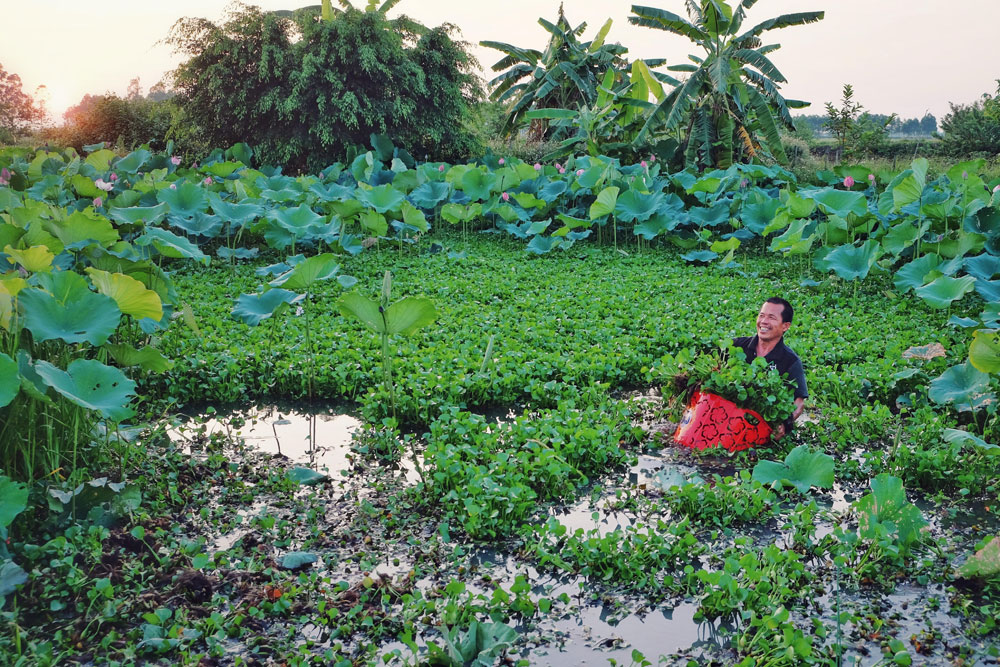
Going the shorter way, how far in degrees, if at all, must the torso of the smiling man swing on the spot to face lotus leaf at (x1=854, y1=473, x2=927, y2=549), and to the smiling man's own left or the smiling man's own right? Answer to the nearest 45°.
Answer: approximately 45° to the smiling man's own left

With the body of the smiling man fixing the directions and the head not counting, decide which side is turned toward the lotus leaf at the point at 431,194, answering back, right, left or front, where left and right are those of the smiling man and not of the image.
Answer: right

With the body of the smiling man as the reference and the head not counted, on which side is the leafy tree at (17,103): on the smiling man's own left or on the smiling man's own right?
on the smiling man's own right

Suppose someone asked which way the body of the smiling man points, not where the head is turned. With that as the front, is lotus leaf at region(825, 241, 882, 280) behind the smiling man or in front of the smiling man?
behind

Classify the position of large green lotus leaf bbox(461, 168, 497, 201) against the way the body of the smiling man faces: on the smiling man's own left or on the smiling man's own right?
on the smiling man's own right

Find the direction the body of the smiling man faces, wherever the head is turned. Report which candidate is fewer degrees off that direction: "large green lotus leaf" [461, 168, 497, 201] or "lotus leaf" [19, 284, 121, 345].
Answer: the lotus leaf

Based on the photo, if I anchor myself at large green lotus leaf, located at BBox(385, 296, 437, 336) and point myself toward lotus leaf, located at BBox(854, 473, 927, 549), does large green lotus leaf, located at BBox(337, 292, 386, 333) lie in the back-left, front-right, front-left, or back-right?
back-right

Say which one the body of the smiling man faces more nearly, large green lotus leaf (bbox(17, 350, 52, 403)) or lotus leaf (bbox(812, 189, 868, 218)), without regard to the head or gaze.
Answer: the large green lotus leaf

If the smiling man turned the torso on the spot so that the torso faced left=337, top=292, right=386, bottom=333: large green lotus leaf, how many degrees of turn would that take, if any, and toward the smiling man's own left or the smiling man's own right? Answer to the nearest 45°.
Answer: approximately 45° to the smiling man's own right

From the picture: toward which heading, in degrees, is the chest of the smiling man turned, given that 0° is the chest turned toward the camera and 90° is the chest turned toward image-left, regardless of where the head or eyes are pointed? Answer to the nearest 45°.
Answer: approximately 45°
